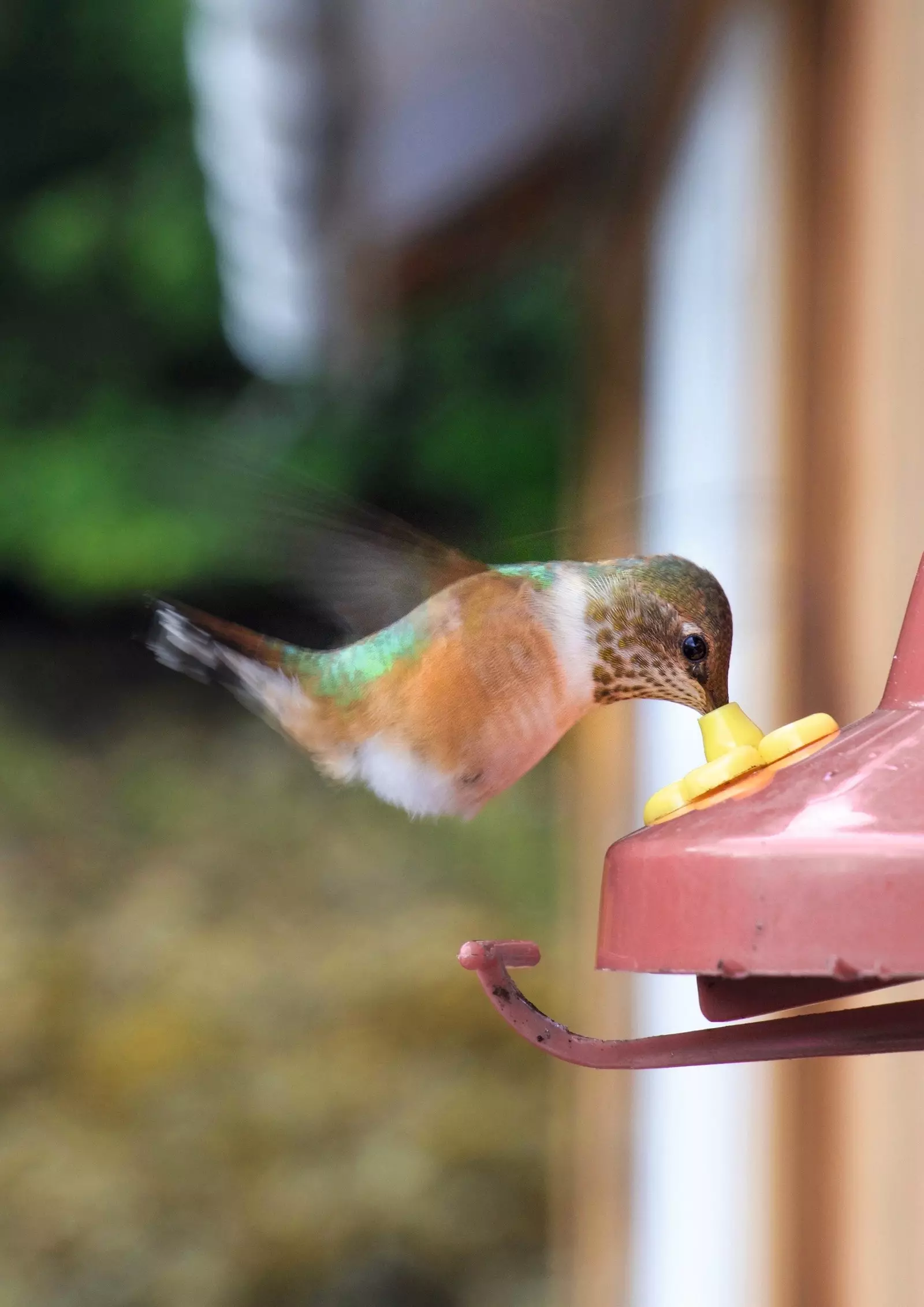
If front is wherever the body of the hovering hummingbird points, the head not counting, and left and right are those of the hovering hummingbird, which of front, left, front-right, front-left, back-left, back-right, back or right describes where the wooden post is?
front-left

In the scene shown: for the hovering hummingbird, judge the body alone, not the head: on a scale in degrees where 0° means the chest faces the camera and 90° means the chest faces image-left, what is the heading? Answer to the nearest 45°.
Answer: approximately 270°

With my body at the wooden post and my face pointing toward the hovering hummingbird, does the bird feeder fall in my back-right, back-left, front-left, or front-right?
front-left

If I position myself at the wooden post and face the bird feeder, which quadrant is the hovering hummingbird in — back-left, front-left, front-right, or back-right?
front-right
